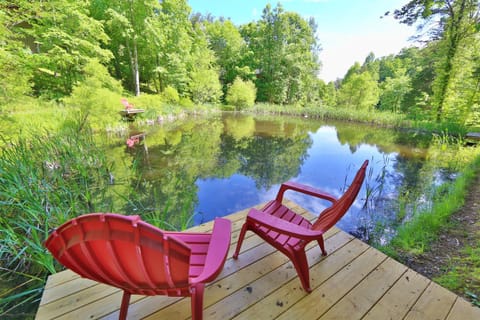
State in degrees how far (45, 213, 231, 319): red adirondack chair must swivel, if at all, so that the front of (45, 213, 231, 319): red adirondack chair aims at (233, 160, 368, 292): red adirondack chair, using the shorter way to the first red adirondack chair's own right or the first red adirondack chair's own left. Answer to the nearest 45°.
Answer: approximately 45° to the first red adirondack chair's own right

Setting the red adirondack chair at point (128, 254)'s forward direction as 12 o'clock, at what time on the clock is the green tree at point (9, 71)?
The green tree is roughly at 10 o'clock from the red adirondack chair.

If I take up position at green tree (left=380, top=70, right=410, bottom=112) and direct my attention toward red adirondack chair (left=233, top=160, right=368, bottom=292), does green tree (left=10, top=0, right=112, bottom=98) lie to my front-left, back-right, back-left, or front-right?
front-right

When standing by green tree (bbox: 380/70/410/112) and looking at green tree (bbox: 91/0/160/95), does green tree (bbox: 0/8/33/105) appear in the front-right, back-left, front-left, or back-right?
front-left

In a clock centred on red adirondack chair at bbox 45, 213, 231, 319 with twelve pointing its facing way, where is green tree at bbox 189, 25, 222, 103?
The green tree is roughly at 11 o'clock from the red adirondack chair.

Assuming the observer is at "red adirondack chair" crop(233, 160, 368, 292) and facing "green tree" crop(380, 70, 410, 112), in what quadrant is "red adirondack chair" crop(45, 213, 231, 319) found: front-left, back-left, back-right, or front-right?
back-left

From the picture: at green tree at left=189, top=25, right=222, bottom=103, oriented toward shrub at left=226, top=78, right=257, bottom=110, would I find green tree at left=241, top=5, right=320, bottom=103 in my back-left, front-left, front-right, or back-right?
front-left

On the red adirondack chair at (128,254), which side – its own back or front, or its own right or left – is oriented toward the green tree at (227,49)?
front

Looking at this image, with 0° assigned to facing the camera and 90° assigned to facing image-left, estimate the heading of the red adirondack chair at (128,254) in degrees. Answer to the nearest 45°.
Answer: approximately 225°

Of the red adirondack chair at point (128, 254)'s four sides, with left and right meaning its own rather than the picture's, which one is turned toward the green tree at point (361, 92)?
front

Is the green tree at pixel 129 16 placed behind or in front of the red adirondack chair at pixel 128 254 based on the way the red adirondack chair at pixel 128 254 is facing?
in front

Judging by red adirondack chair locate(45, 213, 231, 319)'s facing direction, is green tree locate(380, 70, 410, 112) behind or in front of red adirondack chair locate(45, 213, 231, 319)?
in front

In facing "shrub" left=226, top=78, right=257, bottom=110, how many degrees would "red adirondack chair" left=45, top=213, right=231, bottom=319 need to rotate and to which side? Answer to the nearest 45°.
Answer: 0° — it already faces it

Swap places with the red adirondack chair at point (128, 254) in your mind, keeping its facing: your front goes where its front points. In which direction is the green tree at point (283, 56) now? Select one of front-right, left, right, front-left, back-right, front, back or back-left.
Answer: front

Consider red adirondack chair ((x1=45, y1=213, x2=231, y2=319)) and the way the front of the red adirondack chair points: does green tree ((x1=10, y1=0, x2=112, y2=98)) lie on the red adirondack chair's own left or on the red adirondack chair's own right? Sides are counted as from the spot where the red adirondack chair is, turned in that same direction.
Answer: on the red adirondack chair's own left
